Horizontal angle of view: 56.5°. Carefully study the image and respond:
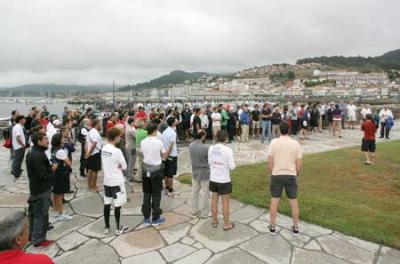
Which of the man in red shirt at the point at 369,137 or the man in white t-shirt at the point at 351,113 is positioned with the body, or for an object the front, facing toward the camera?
the man in white t-shirt

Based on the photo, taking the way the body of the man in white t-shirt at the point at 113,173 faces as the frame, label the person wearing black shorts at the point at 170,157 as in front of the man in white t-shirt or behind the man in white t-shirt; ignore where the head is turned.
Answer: in front

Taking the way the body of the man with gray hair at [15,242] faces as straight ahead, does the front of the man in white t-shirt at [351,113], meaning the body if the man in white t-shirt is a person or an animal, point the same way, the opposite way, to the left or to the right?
the opposite way

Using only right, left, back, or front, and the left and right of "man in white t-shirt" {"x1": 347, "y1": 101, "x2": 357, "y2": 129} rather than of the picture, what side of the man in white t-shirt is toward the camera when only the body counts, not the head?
front

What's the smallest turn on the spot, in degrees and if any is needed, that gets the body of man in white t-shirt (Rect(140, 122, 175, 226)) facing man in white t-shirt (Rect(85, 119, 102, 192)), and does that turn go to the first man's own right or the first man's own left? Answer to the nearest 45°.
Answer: approximately 90° to the first man's own left

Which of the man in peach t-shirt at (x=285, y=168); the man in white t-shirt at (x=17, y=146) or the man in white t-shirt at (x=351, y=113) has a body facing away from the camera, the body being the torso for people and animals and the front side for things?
the man in peach t-shirt at (x=285, y=168)

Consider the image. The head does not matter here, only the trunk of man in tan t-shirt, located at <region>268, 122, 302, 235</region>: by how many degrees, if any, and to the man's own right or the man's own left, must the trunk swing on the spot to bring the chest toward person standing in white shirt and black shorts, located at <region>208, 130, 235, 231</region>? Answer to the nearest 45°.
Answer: approximately 90° to the man's own left

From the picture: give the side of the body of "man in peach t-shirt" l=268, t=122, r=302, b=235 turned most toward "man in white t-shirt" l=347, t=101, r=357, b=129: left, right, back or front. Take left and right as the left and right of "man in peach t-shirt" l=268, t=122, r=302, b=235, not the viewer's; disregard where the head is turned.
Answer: front

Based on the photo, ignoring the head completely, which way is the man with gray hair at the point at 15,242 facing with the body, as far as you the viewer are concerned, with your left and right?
facing away from the viewer and to the right of the viewer

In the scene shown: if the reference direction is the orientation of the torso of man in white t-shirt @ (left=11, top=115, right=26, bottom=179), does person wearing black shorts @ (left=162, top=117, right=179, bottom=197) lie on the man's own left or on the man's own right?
on the man's own right

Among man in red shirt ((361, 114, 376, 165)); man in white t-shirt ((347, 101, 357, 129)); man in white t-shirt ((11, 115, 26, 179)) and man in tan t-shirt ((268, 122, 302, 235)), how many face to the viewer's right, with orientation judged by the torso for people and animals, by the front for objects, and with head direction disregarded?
1

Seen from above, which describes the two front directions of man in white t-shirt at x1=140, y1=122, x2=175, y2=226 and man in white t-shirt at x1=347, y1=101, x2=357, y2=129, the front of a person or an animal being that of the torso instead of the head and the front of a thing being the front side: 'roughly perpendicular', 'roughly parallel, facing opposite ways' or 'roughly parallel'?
roughly parallel, facing opposite ways

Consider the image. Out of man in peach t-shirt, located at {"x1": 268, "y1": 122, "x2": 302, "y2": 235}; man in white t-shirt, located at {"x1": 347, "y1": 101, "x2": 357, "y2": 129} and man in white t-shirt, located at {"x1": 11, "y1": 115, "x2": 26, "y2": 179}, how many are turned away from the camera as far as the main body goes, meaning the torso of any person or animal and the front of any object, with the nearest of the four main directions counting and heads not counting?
1

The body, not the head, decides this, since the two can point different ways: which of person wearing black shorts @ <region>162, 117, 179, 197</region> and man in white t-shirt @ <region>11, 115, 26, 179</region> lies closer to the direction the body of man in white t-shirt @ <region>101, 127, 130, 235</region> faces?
the person wearing black shorts

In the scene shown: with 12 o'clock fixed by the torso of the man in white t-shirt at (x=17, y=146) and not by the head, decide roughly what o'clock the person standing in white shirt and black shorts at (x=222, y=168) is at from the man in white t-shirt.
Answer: The person standing in white shirt and black shorts is roughly at 2 o'clock from the man in white t-shirt.

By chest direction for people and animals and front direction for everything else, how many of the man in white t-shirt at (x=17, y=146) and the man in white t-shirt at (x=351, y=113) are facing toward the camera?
1

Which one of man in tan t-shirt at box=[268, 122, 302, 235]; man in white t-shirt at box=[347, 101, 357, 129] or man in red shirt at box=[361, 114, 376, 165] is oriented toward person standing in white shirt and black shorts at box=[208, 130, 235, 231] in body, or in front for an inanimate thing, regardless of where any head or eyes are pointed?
man in white t-shirt at box=[347, 101, 357, 129]

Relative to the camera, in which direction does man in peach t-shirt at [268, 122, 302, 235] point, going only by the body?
away from the camera
